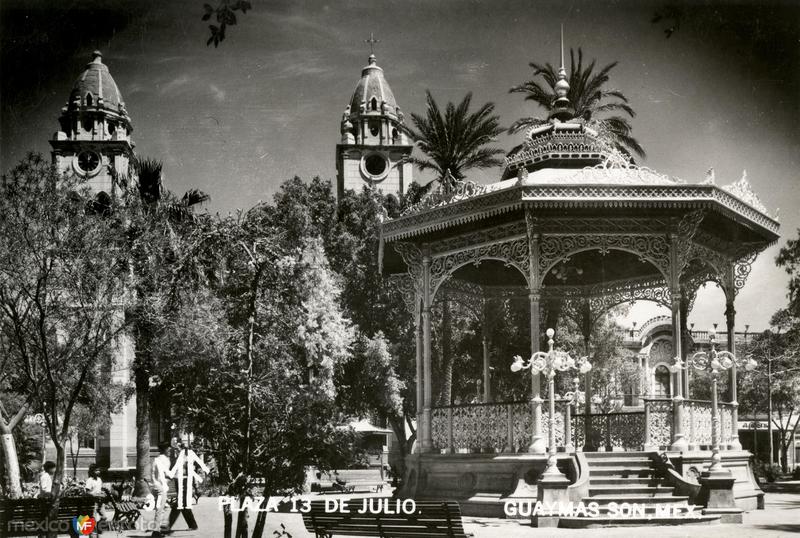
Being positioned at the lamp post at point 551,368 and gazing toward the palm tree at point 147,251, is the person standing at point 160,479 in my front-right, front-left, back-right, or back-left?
front-left

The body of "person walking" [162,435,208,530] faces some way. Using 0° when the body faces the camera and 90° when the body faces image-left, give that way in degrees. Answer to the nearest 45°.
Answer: approximately 0°

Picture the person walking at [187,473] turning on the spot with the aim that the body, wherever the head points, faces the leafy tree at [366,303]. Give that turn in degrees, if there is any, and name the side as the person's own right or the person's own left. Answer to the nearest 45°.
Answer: approximately 180°

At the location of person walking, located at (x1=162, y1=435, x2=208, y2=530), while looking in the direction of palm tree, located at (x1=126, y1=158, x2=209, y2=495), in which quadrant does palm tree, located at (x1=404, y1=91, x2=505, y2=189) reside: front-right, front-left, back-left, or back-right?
front-right

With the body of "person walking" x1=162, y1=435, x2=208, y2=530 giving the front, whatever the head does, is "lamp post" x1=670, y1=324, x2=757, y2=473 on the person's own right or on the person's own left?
on the person's own left

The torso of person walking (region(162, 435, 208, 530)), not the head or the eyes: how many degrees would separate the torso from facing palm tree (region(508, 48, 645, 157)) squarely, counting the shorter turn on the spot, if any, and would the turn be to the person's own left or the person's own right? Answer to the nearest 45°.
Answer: approximately 135° to the person's own left
